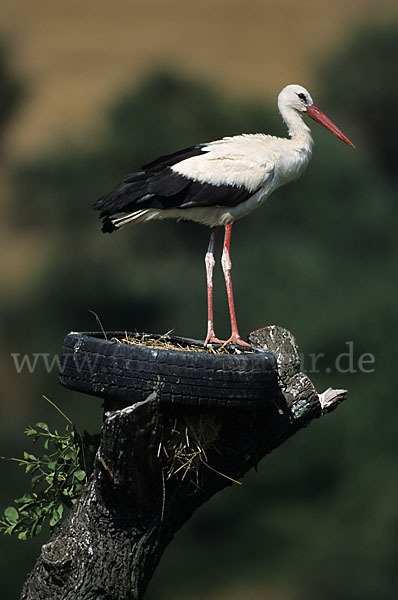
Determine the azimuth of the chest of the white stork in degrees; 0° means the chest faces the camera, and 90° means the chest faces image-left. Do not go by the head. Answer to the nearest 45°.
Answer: approximately 270°
